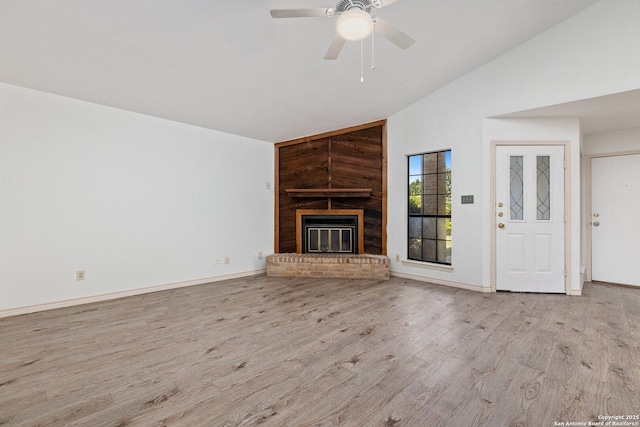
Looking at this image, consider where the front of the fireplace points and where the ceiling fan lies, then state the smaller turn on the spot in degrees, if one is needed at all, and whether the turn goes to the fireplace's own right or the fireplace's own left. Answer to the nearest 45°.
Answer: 0° — it already faces it

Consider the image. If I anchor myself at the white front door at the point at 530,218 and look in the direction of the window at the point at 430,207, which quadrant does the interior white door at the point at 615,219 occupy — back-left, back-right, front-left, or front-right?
back-right

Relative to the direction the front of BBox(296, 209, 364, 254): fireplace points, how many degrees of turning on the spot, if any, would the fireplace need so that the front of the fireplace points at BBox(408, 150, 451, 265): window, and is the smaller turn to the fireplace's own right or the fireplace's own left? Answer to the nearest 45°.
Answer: approximately 45° to the fireplace's own left

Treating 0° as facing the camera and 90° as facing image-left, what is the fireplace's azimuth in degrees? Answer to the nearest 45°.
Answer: approximately 0°

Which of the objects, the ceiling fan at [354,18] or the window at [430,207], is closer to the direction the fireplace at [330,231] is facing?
the ceiling fan

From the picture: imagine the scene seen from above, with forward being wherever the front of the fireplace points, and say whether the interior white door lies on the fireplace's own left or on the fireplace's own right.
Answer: on the fireplace's own left

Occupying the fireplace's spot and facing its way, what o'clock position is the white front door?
The white front door is roughly at 10 o'clock from the fireplace.

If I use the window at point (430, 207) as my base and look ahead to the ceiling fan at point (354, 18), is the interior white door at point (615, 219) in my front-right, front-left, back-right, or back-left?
back-left
